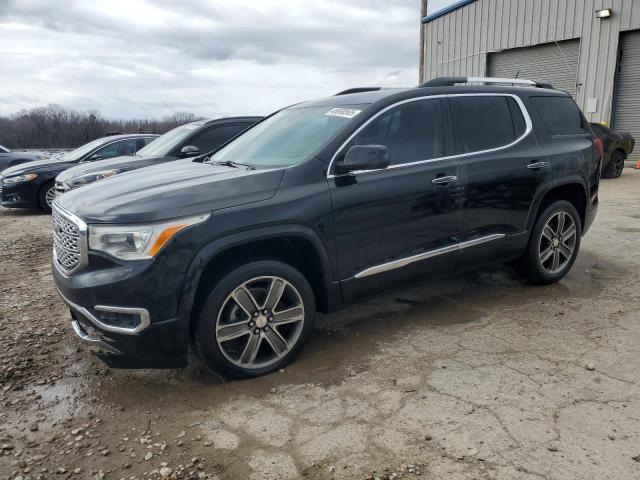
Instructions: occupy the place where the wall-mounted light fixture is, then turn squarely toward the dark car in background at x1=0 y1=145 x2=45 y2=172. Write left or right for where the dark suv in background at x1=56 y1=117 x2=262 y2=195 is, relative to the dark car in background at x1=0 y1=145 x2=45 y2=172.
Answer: left

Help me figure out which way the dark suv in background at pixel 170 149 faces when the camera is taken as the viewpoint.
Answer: facing the viewer and to the left of the viewer

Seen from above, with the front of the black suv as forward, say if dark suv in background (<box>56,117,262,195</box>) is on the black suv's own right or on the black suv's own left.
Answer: on the black suv's own right

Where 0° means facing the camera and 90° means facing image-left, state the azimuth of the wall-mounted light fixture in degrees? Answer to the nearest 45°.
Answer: approximately 45°

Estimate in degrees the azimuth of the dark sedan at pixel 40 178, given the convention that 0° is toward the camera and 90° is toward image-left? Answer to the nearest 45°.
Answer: approximately 45°

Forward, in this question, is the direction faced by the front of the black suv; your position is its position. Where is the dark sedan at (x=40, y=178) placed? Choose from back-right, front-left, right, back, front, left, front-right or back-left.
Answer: right

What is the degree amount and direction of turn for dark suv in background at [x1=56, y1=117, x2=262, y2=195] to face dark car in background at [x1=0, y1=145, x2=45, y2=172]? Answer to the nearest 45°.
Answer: approximately 90° to its right
